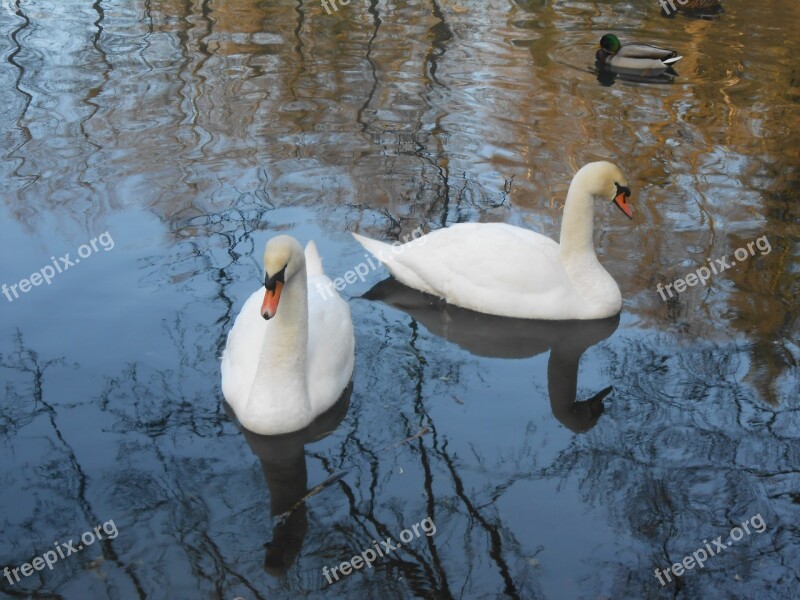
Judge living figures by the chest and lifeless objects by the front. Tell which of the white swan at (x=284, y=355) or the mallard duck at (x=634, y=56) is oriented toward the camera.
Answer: the white swan

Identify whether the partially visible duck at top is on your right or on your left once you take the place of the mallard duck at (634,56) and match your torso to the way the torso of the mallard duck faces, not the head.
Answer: on your right

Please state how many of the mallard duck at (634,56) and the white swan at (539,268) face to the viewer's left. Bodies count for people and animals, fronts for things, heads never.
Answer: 1

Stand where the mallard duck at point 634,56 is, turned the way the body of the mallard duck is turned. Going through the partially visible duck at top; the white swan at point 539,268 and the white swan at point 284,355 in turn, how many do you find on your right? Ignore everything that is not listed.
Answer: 1

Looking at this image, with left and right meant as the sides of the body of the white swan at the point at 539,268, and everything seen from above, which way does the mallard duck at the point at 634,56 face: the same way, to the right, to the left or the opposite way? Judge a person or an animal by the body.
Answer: the opposite way

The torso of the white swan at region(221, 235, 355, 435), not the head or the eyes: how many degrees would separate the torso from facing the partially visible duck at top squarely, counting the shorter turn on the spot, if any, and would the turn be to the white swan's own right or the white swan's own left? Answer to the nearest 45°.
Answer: approximately 135° to the white swan's own left

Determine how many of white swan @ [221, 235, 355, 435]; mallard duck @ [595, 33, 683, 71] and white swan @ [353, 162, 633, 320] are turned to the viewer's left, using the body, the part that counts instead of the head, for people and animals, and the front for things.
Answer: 1

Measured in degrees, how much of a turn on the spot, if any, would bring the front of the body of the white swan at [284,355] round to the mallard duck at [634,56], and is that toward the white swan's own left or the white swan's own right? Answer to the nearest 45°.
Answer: approximately 135° to the white swan's own left

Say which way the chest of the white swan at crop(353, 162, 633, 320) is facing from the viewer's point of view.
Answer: to the viewer's right

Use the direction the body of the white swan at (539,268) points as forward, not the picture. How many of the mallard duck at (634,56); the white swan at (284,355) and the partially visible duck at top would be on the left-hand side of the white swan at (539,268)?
2

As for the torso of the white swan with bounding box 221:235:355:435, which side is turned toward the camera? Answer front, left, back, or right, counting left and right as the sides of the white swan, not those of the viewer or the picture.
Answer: front

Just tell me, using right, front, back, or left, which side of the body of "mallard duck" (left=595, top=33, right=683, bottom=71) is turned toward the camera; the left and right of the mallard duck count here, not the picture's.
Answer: left
